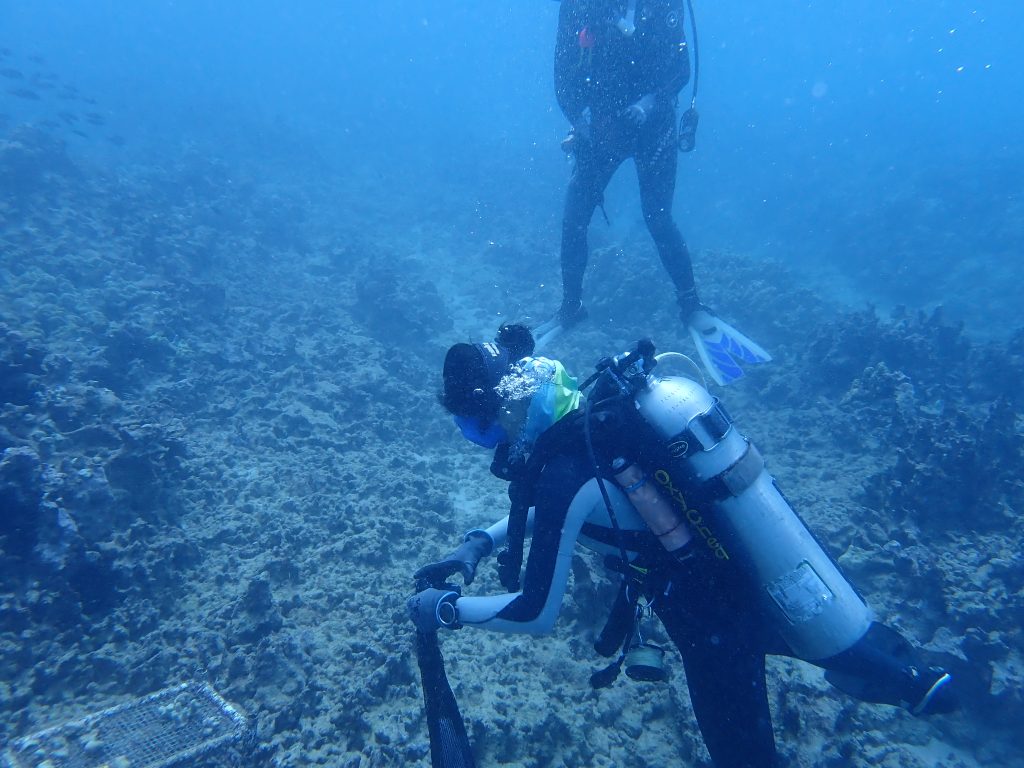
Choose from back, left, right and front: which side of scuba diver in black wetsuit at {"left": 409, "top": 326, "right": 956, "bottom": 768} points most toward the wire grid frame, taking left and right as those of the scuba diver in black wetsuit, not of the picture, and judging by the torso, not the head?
front

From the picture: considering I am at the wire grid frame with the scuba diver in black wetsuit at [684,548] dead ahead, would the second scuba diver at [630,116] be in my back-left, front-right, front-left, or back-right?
front-left

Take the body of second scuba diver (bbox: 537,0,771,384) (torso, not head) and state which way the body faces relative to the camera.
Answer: toward the camera
